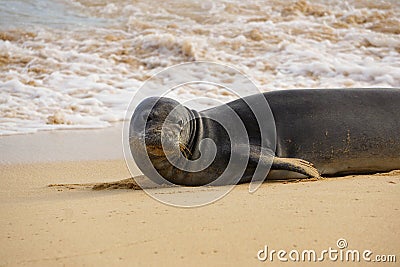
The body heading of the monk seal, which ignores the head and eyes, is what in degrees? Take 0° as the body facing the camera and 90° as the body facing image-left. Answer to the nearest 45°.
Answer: approximately 90°
